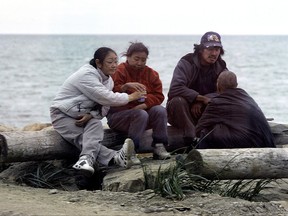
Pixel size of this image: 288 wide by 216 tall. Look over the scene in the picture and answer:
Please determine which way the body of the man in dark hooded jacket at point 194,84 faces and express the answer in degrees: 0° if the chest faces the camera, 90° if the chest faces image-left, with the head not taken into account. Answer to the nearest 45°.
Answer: approximately 315°

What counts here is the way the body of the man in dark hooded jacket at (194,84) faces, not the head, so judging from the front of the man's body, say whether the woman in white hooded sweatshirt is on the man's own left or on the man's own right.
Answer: on the man's own right

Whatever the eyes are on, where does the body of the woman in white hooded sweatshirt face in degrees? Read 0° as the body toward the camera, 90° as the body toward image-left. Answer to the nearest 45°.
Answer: approximately 315°

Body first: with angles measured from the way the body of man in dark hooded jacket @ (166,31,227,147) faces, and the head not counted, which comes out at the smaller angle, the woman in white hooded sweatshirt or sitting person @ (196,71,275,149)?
the sitting person

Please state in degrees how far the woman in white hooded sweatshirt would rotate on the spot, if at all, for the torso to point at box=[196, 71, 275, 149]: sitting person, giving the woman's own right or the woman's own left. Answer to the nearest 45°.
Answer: approximately 45° to the woman's own left

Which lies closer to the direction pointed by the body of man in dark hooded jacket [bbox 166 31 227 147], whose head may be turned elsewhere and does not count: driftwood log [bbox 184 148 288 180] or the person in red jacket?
the driftwood log
